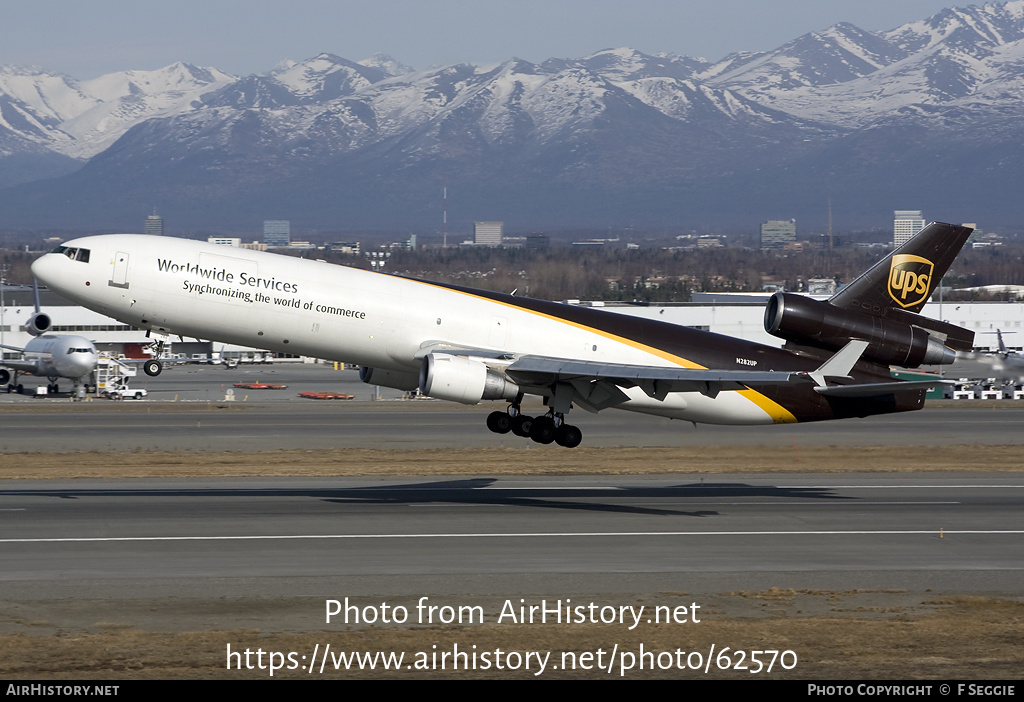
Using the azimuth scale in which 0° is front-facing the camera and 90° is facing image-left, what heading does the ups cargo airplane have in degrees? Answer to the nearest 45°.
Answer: approximately 90°
